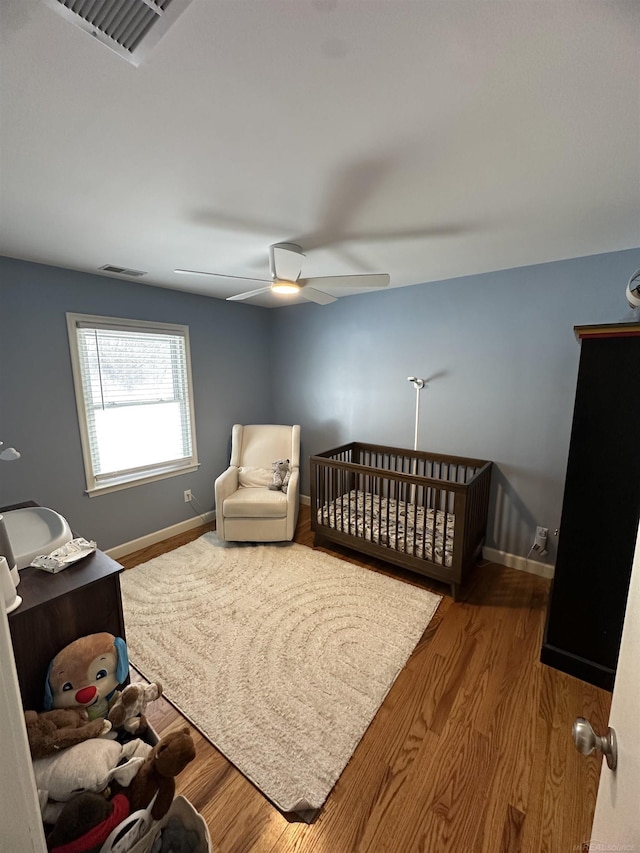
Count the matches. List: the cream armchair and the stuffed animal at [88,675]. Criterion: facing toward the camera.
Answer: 2

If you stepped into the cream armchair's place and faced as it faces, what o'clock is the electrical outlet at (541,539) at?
The electrical outlet is roughly at 10 o'clock from the cream armchair.

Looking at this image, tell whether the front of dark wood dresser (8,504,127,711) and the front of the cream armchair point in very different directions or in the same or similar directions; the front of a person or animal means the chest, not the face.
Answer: very different directions

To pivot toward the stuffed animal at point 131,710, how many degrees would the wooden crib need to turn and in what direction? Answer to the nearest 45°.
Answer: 0° — it already faces it

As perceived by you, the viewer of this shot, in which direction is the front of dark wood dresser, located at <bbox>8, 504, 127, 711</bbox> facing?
facing away from the viewer and to the right of the viewer

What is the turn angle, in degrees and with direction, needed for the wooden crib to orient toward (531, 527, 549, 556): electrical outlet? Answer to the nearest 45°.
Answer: approximately 135° to its left

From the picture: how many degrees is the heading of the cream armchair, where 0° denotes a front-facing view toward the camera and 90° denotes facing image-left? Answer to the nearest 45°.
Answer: approximately 0°
